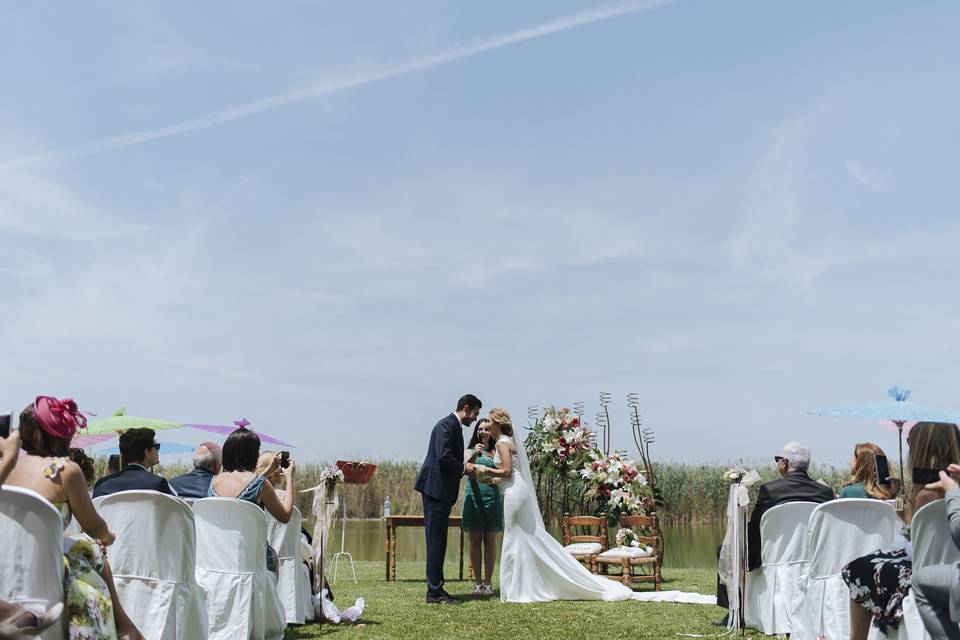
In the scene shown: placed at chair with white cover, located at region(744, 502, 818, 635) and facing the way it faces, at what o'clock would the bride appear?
The bride is roughly at 12 o'clock from the chair with white cover.

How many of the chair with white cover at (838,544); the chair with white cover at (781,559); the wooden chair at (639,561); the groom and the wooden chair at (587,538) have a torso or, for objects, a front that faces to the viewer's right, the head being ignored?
1

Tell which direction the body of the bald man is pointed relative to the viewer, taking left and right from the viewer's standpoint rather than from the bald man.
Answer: facing away from the viewer and to the right of the viewer

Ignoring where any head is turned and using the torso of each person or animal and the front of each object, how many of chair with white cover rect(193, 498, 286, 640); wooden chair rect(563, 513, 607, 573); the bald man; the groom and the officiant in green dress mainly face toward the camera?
2

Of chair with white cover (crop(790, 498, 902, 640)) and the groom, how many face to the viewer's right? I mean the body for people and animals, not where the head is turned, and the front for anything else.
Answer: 1

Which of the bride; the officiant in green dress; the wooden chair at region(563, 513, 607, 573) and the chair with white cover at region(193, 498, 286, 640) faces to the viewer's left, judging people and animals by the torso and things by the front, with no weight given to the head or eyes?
the bride

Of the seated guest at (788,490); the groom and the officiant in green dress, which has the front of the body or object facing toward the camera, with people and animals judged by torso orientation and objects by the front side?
the officiant in green dress

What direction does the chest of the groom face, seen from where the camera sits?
to the viewer's right

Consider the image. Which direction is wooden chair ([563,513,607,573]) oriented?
toward the camera

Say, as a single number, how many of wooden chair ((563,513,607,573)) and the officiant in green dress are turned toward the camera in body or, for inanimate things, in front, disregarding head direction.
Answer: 2

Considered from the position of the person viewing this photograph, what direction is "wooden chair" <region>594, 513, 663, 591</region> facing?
facing the viewer and to the left of the viewer

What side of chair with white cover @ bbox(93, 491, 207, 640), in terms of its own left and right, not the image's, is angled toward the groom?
front

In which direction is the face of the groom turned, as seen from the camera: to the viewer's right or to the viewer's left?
to the viewer's right

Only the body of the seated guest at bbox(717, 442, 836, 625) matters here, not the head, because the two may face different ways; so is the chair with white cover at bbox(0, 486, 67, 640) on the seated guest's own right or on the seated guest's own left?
on the seated guest's own left

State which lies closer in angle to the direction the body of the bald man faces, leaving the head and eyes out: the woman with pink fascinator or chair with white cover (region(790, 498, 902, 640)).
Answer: the chair with white cover

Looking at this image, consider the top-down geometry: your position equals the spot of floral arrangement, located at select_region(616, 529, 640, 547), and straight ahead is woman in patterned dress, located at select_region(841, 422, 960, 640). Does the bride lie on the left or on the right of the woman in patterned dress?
right

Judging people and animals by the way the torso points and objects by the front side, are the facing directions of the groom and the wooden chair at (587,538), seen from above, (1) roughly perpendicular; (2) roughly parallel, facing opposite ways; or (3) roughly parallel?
roughly perpendicular
